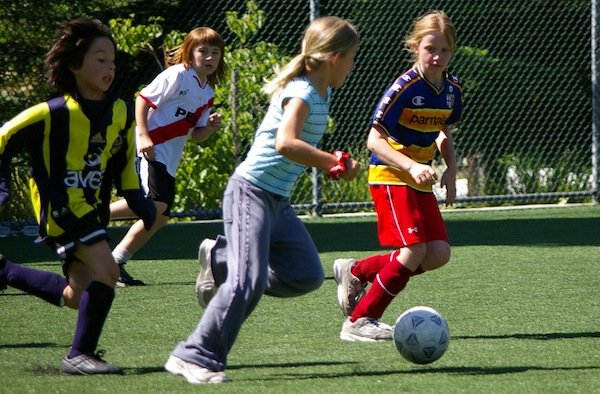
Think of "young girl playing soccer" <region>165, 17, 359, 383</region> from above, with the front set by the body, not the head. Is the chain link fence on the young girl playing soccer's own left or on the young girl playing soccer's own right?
on the young girl playing soccer's own left

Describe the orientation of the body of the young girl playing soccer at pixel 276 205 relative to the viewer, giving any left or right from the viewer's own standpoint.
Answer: facing to the right of the viewer

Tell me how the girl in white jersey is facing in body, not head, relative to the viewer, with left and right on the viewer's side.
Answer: facing the viewer and to the right of the viewer

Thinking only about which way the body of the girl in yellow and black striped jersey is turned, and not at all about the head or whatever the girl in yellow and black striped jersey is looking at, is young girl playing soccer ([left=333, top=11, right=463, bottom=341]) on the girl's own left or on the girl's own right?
on the girl's own left

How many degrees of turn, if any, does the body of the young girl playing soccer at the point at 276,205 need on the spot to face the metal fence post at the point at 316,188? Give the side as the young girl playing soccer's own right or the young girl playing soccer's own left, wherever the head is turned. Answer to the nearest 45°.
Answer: approximately 90° to the young girl playing soccer's own left

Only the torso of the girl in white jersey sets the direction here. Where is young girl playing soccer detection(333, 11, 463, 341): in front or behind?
in front

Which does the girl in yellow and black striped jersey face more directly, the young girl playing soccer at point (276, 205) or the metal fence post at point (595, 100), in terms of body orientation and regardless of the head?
the young girl playing soccer

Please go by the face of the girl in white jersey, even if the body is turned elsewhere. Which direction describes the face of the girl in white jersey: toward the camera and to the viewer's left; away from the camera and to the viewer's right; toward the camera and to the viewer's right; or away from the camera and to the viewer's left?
toward the camera and to the viewer's right

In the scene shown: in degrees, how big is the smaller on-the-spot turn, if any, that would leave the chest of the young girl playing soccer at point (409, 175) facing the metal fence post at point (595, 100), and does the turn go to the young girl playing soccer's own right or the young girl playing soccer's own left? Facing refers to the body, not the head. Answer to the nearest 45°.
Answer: approximately 135° to the young girl playing soccer's own left

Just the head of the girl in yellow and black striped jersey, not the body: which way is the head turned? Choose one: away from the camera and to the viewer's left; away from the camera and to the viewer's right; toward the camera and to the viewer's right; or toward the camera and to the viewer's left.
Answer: toward the camera and to the viewer's right

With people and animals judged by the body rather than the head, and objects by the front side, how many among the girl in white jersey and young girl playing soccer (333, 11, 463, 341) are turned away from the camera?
0
